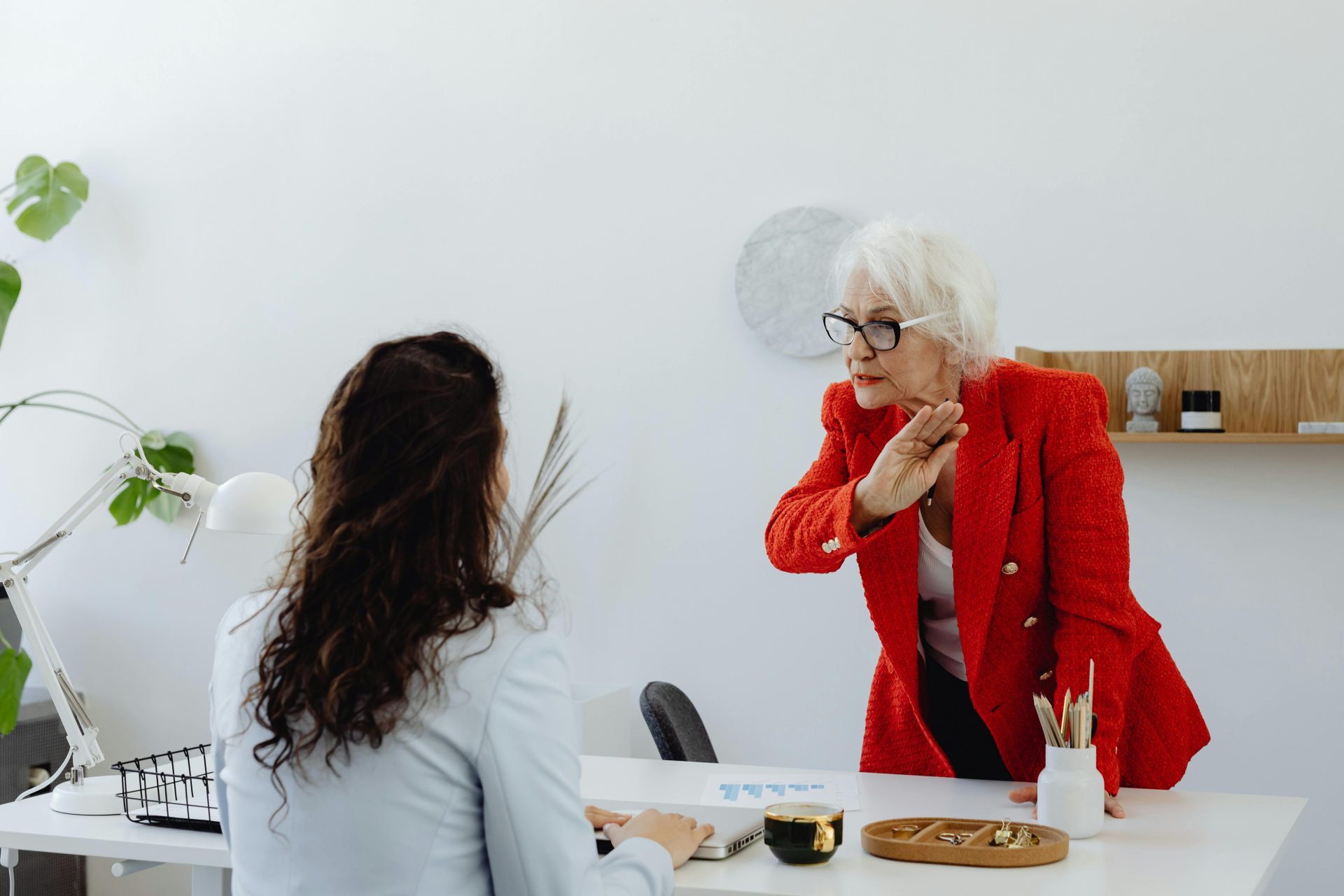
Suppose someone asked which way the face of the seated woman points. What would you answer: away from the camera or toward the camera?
away from the camera

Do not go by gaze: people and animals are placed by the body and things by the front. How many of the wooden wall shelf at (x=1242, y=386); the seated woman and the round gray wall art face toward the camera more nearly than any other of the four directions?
2

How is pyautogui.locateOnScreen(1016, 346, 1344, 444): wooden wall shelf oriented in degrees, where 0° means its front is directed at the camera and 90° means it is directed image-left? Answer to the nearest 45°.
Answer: approximately 0°

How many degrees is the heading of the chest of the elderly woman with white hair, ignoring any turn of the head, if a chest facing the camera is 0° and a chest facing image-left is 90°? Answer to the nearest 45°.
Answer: approximately 45°

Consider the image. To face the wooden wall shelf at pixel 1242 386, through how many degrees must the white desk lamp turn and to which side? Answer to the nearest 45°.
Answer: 0° — it already faces it

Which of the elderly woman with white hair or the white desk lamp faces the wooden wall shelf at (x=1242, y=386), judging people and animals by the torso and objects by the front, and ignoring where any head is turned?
the white desk lamp

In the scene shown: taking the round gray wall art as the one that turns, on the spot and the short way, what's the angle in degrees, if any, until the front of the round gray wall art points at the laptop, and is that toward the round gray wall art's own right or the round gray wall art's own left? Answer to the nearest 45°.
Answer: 0° — it already faces it

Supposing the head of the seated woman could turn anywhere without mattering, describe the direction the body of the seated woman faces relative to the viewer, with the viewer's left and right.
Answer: facing away from the viewer and to the right of the viewer

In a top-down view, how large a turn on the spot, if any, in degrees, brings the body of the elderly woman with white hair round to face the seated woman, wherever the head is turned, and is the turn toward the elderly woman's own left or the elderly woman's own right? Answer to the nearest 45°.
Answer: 0° — they already face them

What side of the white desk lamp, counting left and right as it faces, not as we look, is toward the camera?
right

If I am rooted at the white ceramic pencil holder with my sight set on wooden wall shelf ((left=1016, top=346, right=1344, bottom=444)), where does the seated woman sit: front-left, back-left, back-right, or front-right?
back-left
